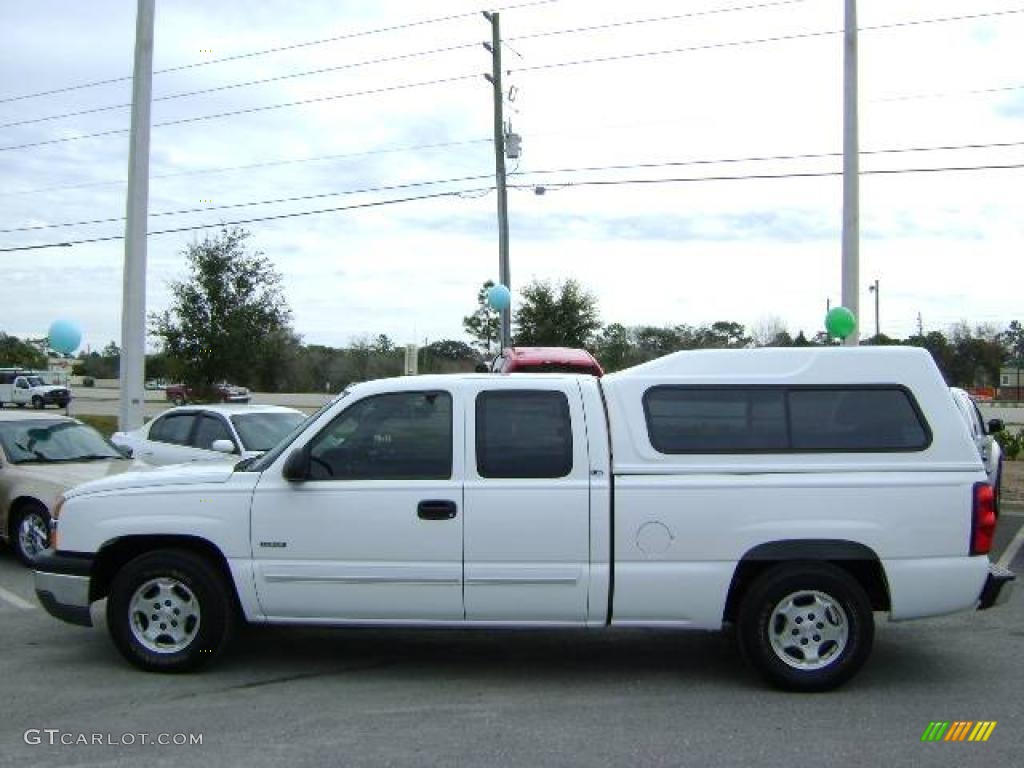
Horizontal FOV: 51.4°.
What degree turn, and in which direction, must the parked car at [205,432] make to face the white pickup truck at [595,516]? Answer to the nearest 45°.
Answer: approximately 45° to its right

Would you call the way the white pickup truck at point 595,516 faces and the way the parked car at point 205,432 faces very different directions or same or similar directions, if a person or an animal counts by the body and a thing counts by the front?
very different directions

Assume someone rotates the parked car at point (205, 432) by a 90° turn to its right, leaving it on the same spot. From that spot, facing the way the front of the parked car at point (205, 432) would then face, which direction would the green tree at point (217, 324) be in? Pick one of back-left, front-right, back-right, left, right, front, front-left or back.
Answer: back-right

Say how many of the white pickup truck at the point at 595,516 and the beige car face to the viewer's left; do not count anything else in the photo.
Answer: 1

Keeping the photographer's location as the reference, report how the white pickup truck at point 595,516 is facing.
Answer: facing to the left of the viewer

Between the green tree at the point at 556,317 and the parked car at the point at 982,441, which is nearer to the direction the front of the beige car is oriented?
the parked car

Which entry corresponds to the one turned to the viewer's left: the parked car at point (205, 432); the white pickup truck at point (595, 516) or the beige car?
the white pickup truck

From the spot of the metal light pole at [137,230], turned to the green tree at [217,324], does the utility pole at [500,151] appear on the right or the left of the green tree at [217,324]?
right

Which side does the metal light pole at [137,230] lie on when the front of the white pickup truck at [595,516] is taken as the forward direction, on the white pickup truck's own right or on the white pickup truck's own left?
on the white pickup truck's own right

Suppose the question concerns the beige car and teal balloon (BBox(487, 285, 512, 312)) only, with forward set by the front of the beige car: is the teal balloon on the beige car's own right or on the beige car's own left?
on the beige car's own left

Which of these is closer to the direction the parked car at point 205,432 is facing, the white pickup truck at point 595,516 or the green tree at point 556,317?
the white pickup truck

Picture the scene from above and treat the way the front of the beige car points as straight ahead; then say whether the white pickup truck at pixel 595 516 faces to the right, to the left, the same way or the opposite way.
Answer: the opposite way

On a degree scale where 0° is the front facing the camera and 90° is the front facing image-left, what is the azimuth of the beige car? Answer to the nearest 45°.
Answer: approximately 315°
